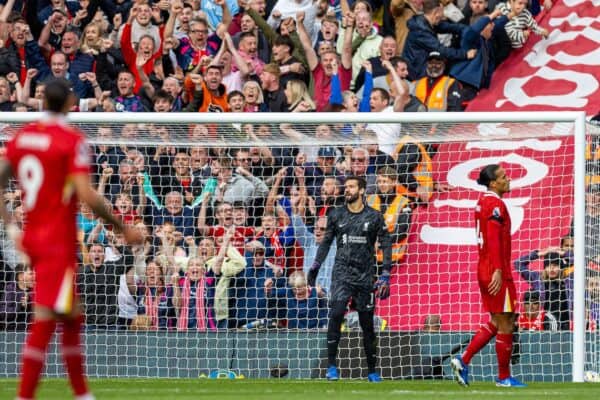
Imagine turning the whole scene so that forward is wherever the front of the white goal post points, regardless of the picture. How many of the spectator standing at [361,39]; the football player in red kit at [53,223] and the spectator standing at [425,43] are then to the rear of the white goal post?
2

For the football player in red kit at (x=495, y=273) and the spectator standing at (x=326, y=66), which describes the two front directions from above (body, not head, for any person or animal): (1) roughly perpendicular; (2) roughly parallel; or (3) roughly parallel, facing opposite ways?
roughly perpendicular

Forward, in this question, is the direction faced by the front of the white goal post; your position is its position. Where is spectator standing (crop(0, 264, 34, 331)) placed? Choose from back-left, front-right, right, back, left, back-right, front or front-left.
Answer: right

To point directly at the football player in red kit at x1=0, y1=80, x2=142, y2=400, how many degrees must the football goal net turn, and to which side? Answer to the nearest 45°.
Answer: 0° — it already faces them

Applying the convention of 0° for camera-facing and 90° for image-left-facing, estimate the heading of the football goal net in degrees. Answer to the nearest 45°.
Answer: approximately 0°

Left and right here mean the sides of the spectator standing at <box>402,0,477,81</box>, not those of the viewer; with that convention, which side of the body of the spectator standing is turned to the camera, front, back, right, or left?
right

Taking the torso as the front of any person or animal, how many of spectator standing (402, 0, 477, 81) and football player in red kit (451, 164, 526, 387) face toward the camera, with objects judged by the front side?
0
